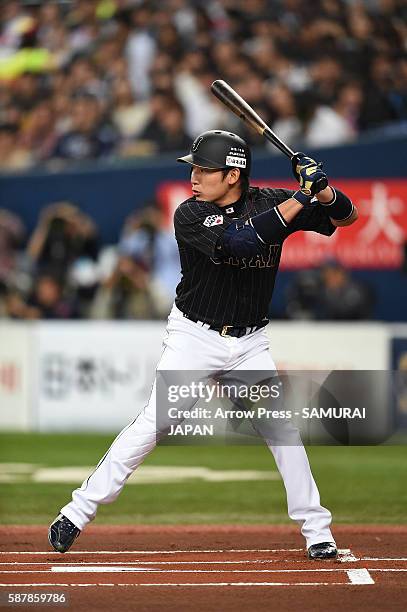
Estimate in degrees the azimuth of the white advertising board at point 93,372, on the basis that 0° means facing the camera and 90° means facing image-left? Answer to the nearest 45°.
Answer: approximately 0°

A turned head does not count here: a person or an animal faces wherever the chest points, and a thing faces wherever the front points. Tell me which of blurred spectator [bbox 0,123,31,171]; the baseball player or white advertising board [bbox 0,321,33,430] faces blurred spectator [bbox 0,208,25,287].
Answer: blurred spectator [bbox 0,123,31,171]

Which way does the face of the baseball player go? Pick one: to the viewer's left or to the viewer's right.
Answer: to the viewer's left

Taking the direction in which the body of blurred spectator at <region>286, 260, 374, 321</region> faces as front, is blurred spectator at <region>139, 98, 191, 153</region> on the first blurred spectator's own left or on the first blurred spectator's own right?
on the first blurred spectator's own right

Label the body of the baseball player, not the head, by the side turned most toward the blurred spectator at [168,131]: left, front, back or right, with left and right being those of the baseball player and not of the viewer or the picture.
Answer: back

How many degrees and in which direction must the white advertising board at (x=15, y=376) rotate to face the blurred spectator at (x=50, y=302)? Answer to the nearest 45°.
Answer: approximately 135° to its left
